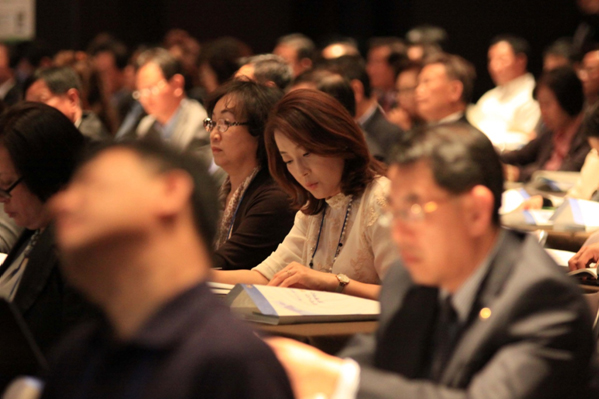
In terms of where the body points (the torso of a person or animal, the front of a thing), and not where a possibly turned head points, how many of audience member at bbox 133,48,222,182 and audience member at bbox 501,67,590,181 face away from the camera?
0

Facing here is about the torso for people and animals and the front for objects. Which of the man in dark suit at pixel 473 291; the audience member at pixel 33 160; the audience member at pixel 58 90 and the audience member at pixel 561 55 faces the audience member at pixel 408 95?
the audience member at pixel 561 55

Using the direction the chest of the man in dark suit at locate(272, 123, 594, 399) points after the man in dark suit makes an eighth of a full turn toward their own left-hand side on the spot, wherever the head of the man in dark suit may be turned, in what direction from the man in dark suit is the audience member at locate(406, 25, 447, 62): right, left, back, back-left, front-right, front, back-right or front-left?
back

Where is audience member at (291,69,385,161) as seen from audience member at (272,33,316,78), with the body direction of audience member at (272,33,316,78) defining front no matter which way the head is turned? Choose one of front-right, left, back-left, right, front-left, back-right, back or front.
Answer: front-left

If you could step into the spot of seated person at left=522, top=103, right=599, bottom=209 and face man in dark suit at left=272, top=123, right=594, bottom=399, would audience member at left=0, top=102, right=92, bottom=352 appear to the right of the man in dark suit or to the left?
right

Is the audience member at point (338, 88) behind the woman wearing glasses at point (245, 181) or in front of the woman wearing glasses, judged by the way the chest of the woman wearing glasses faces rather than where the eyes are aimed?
behind

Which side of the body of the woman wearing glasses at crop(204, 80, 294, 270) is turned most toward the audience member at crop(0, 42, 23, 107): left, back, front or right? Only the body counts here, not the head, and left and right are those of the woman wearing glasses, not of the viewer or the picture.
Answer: right

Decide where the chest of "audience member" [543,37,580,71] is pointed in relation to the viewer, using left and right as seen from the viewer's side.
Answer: facing the viewer and to the left of the viewer

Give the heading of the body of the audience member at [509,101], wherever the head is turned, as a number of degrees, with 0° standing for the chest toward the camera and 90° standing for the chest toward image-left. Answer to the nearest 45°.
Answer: approximately 45°

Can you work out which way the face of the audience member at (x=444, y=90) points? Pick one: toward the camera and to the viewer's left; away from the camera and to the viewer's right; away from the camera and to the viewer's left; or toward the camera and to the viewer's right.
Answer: toward the camera and to the viewer's left
